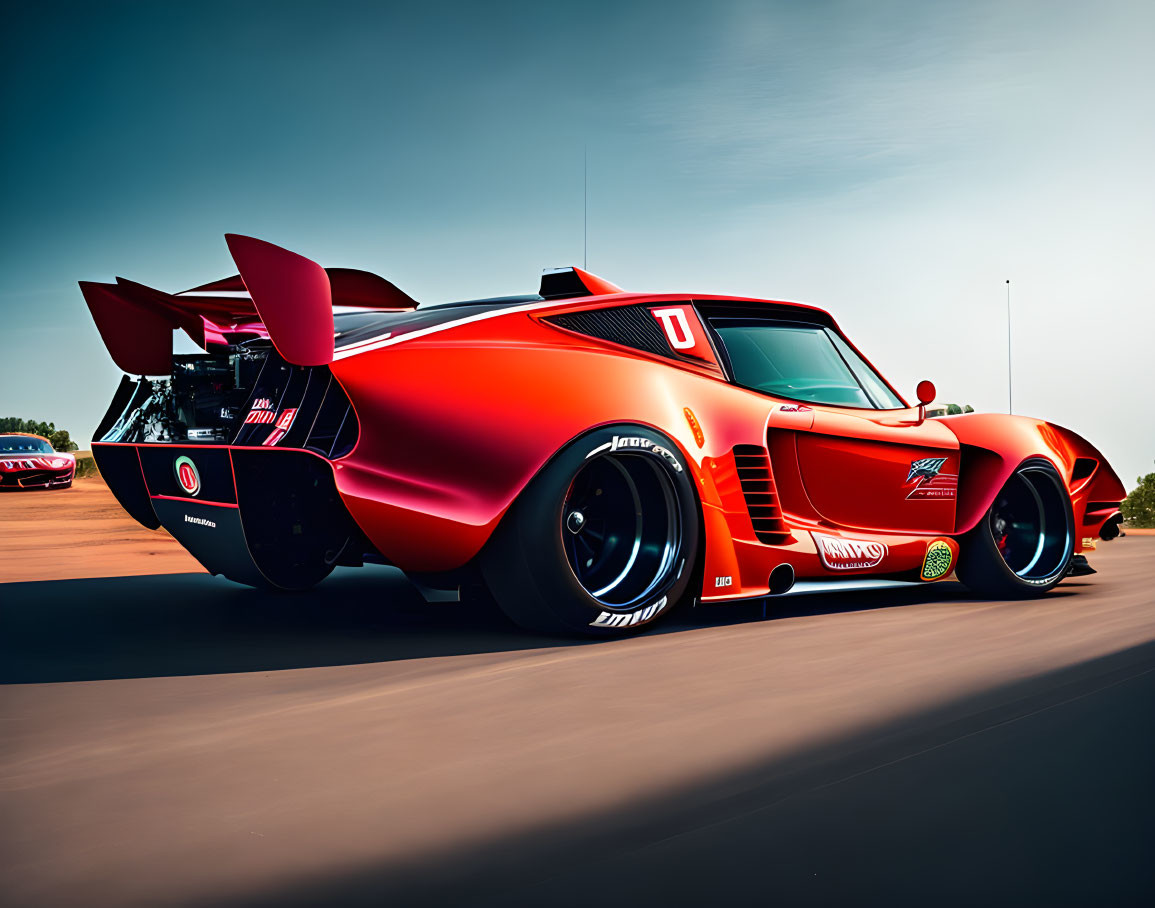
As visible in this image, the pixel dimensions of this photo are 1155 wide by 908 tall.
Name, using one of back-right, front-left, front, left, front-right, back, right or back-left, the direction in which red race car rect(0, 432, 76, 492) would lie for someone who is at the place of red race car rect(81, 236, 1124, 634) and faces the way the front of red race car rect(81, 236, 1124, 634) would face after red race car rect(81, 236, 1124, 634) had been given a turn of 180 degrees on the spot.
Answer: right

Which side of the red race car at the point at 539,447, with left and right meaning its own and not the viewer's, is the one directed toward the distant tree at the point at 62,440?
left

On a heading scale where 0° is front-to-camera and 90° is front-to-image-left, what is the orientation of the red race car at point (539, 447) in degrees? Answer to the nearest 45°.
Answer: approximately 225°

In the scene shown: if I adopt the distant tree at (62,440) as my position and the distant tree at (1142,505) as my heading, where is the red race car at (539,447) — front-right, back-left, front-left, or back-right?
front-right

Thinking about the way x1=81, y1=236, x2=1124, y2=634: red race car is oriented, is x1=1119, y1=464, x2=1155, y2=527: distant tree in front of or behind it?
in front

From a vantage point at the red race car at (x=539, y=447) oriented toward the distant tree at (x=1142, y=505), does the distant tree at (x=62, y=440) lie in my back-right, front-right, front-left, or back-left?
front-left
